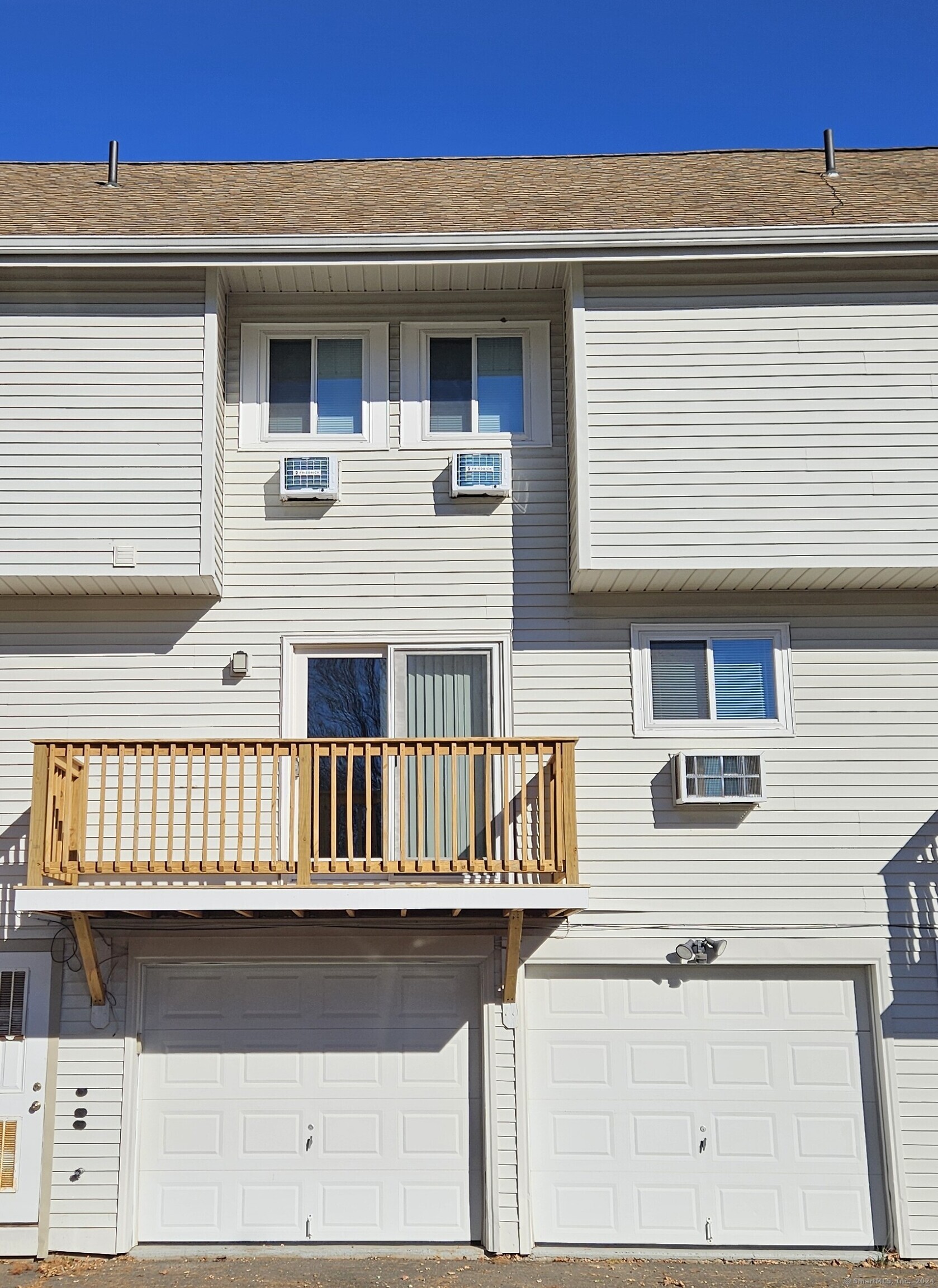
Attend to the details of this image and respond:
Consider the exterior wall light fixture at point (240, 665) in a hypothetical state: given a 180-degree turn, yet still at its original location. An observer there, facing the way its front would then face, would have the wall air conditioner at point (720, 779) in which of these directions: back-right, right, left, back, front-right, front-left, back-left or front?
right

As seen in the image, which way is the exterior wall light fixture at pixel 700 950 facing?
toward the camera

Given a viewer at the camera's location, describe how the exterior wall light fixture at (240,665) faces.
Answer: facing the viewer

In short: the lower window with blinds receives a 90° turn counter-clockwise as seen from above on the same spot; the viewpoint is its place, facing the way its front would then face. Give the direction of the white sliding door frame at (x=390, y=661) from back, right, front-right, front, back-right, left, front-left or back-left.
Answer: back

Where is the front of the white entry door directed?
toward the camera
